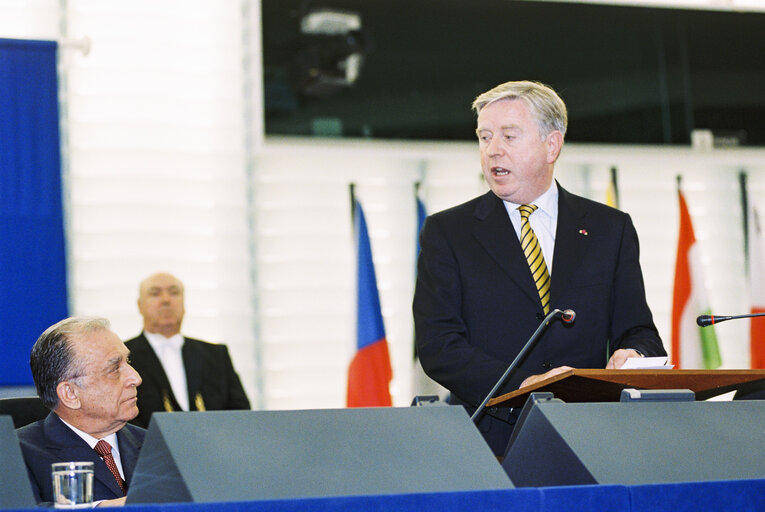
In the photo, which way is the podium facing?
toward the camera

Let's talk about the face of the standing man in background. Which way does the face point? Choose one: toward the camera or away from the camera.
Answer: toward the camera

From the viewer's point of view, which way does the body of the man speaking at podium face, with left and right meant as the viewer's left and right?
facing the viewer

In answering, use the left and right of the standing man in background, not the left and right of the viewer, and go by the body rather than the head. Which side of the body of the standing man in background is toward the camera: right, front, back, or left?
front

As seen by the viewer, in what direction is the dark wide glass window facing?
toward the camera

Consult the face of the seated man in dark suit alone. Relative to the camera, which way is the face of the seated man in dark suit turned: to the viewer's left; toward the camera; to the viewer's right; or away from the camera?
to the viewer's right

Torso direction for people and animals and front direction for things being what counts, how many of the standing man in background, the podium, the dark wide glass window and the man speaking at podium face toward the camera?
4

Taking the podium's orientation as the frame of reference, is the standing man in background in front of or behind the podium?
behind

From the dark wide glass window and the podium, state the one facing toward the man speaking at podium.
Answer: the dark wide glass window

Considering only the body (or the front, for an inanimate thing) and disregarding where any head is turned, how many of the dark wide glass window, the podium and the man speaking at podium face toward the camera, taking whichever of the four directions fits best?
3

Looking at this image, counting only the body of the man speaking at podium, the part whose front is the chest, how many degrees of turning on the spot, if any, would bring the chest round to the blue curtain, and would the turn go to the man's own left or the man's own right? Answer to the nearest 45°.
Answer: approximately 135° to the man's own right

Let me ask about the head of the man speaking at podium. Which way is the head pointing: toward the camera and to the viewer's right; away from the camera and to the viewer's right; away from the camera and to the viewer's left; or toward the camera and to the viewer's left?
toward the camera and to the viewer's left

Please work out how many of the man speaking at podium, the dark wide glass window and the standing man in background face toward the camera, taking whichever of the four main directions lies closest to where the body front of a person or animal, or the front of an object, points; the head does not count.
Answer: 3

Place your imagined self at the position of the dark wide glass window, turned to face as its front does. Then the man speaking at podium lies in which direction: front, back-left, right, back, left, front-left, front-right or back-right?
front

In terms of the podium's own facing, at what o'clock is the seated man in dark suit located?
The seated man in dark suit is roughly at 4 o'clock from the podium.

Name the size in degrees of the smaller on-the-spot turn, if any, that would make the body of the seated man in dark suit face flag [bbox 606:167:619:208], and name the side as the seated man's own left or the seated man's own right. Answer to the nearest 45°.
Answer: approximately 90° to the seated man's own left

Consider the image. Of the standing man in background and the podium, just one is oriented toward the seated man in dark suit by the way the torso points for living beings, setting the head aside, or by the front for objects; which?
the standing man in background
